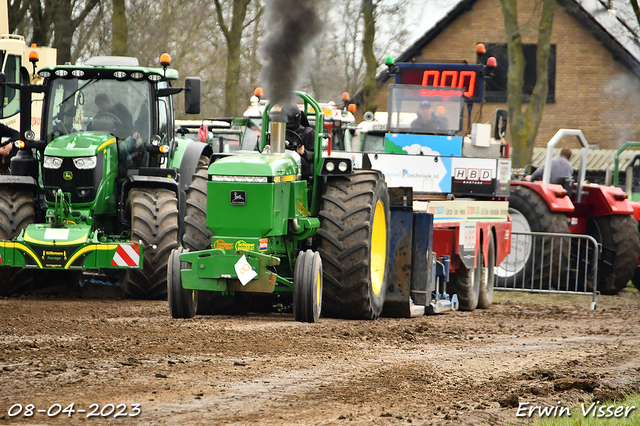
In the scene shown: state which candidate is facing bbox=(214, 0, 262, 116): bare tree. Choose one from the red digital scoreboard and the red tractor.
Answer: the red tractor

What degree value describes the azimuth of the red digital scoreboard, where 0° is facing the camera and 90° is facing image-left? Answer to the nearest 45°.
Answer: approximately 0°

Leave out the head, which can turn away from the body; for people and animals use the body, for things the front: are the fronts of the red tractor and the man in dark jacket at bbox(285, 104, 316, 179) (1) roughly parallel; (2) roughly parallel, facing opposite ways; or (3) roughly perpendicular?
roughly perpendicular

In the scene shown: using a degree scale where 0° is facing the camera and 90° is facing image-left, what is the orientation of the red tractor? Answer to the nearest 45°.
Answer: approximately 135°

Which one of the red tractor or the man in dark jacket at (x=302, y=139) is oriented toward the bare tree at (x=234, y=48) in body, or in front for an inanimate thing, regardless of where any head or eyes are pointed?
the red tractor

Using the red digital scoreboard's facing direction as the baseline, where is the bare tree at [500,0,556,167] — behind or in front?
behind

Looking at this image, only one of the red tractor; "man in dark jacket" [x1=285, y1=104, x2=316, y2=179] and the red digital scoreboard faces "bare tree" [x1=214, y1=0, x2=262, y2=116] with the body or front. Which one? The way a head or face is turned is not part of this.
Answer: the red tractor

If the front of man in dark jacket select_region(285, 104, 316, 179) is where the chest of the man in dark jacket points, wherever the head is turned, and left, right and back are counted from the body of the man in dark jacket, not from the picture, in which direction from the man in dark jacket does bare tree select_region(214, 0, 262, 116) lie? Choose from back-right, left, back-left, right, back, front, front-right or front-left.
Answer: back-right
